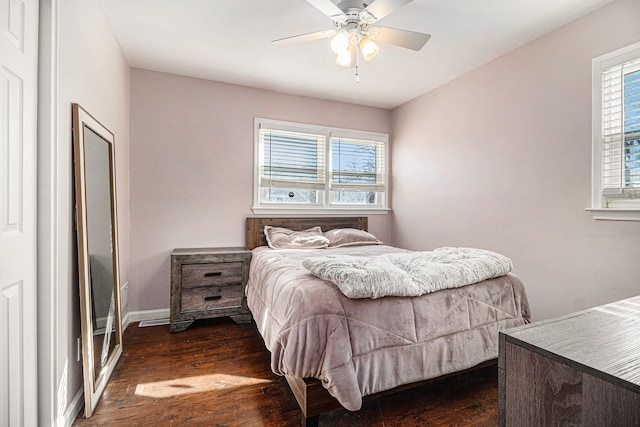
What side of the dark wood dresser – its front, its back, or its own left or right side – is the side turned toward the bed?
front

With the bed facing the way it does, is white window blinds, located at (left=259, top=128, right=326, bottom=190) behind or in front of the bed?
behind

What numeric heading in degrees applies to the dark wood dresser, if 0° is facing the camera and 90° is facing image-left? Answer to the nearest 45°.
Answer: approximately 135°

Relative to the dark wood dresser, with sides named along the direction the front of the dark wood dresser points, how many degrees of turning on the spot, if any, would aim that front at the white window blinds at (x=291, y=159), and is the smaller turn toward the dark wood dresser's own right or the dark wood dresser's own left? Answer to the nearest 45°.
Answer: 0° — it already faces it

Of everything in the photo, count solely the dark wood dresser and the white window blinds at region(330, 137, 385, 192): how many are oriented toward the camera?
1

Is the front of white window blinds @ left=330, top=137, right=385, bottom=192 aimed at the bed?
yes

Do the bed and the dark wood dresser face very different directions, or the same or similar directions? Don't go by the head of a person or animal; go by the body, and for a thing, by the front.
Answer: very different directions

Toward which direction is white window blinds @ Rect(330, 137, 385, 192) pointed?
toward the camera

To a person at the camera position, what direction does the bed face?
facing the viewer and to the right of the viewer

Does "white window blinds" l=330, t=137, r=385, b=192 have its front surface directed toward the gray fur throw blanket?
yes

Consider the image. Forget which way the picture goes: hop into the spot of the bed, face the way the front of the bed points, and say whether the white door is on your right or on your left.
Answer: on your right

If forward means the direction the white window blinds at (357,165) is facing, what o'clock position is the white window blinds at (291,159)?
the white window blinds at (291,159) is roughly at 2 o'clock from the white window blinds at (357,165).
